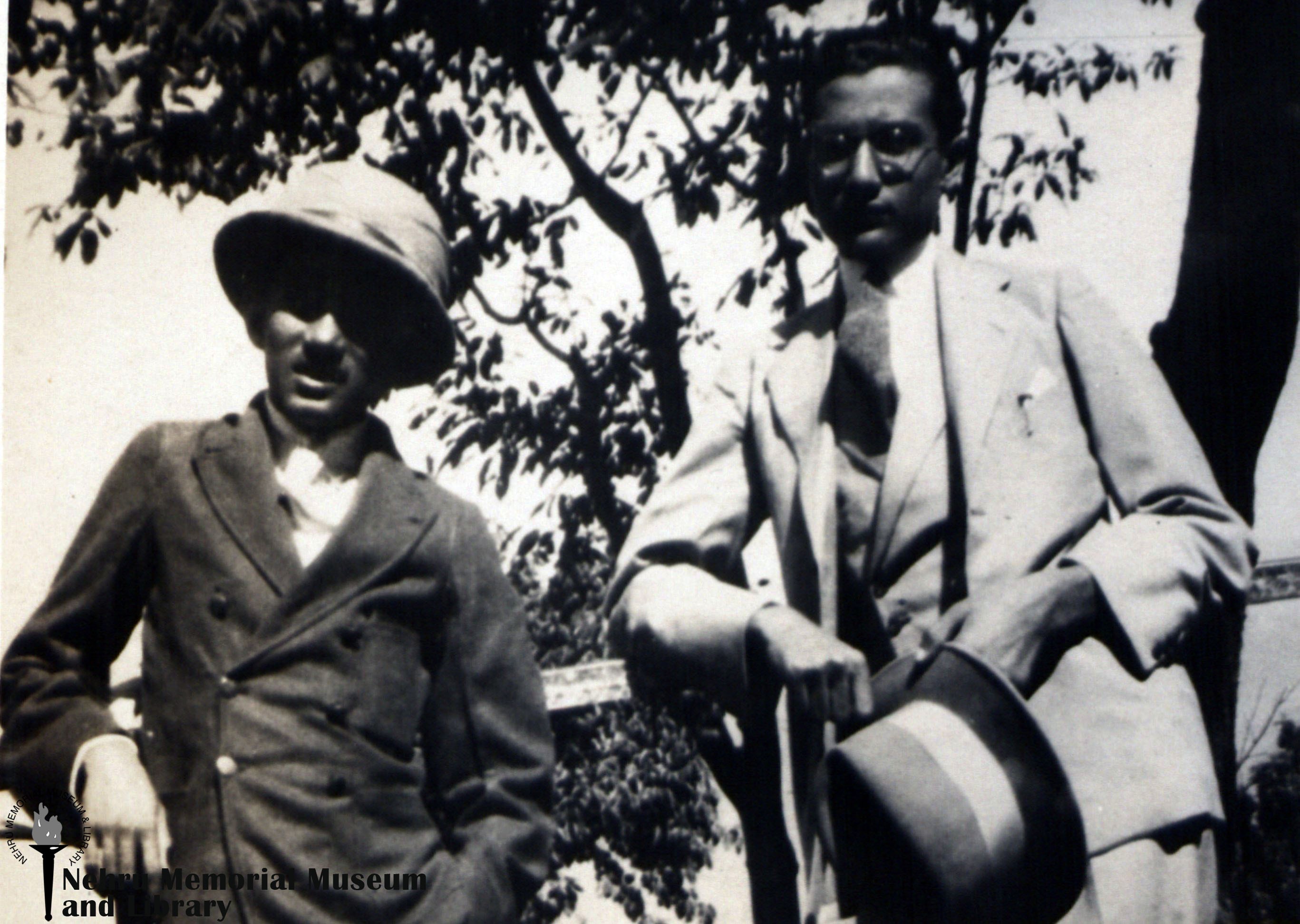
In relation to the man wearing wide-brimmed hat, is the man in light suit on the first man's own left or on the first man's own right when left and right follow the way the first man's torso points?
on the first man's own left

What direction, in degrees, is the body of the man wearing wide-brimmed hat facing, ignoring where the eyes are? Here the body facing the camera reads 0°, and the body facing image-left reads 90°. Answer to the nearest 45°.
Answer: approximately 0°
